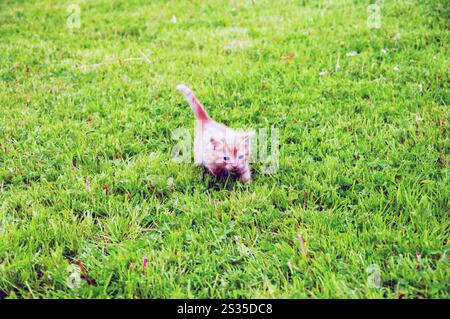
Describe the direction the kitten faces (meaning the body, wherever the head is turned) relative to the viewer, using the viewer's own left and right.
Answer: facing the viewer and to the right of the viewer

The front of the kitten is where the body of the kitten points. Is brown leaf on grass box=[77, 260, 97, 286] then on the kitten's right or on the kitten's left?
on the kitten's right

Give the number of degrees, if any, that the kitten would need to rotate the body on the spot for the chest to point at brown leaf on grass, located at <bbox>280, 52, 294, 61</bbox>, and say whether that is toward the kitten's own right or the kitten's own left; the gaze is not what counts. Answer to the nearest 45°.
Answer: approximately 135° to the kitten's own left
